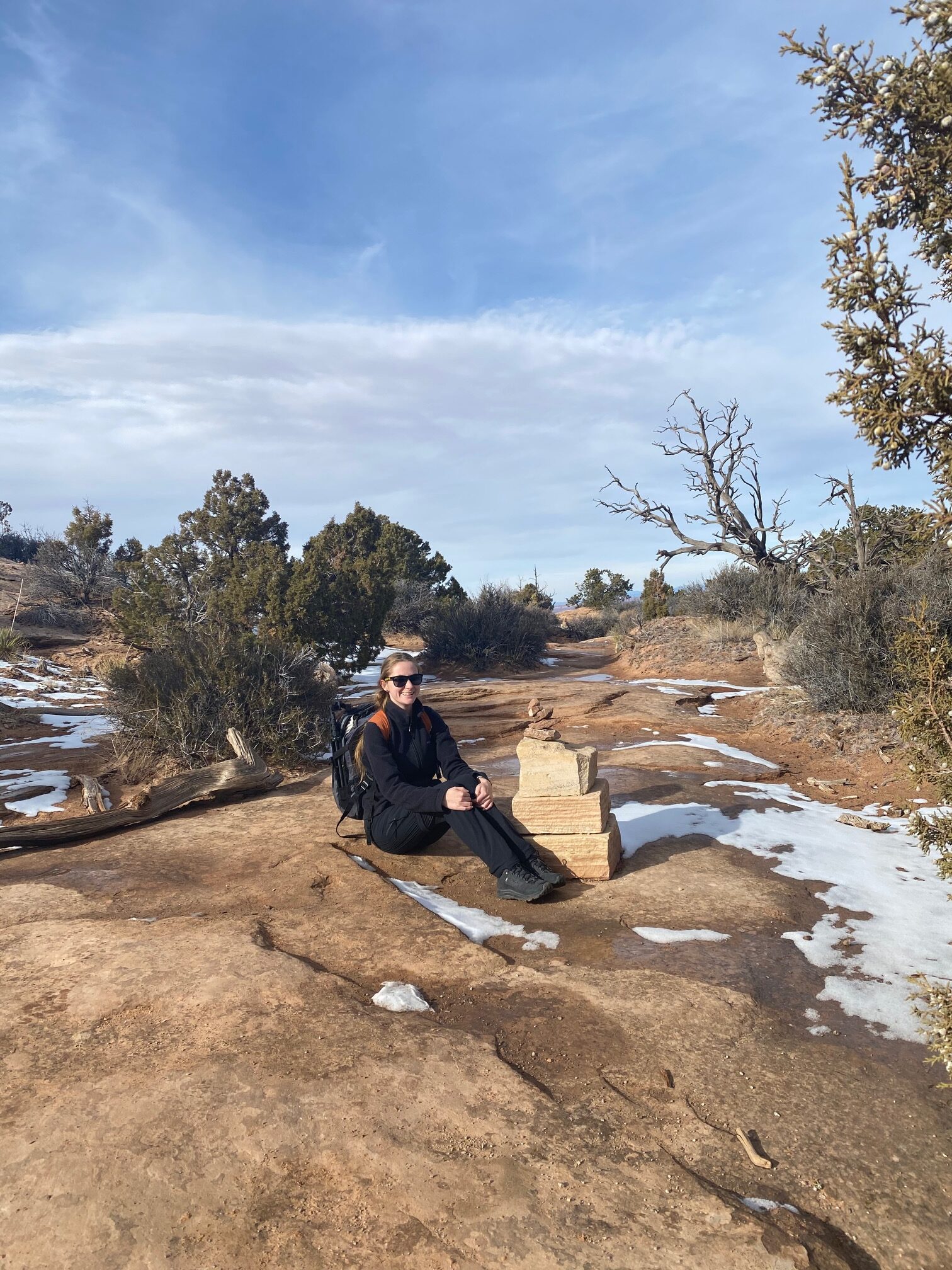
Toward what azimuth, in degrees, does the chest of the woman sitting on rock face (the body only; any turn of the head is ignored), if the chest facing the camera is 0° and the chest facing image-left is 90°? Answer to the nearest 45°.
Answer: approximately 315°

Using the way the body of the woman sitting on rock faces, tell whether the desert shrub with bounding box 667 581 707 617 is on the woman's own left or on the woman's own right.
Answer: on the woman's own left

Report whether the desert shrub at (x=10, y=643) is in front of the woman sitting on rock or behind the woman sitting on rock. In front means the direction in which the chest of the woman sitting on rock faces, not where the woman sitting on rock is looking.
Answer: behind

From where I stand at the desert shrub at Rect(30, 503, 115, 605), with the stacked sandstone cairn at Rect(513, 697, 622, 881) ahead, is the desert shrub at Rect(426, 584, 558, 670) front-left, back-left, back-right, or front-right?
front-left

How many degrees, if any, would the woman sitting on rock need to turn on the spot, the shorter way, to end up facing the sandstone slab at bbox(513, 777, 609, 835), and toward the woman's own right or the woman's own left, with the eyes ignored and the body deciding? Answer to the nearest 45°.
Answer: approximately 45° to the woman's own left

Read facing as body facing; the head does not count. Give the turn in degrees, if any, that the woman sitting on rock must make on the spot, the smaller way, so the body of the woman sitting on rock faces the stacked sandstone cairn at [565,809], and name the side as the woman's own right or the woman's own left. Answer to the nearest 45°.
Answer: approximately 45° to the woman's own left

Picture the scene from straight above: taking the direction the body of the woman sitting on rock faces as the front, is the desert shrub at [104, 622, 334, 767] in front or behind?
behind

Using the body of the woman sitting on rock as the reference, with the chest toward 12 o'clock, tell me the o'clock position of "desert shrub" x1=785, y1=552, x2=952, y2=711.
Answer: The desert shrub is roughly at 9 o'clock from the woman sitting on rock.

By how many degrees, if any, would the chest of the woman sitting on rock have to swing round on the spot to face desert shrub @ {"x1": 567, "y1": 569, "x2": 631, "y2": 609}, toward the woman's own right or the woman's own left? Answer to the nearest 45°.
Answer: approximately 135° to the woman's own left

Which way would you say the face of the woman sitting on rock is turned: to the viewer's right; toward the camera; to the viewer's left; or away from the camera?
toward the camera

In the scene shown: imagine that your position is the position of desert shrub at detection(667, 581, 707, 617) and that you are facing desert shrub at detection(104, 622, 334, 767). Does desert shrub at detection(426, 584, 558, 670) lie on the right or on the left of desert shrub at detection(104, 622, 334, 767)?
right

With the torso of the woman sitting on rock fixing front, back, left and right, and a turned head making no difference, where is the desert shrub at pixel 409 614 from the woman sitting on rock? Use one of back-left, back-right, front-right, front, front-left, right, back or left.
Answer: back-left

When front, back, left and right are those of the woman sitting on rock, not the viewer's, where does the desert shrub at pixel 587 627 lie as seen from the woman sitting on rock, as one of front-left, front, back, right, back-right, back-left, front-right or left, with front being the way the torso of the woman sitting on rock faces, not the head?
back-left

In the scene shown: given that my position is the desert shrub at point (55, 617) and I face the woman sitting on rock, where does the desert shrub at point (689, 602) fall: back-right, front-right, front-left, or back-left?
front-left
